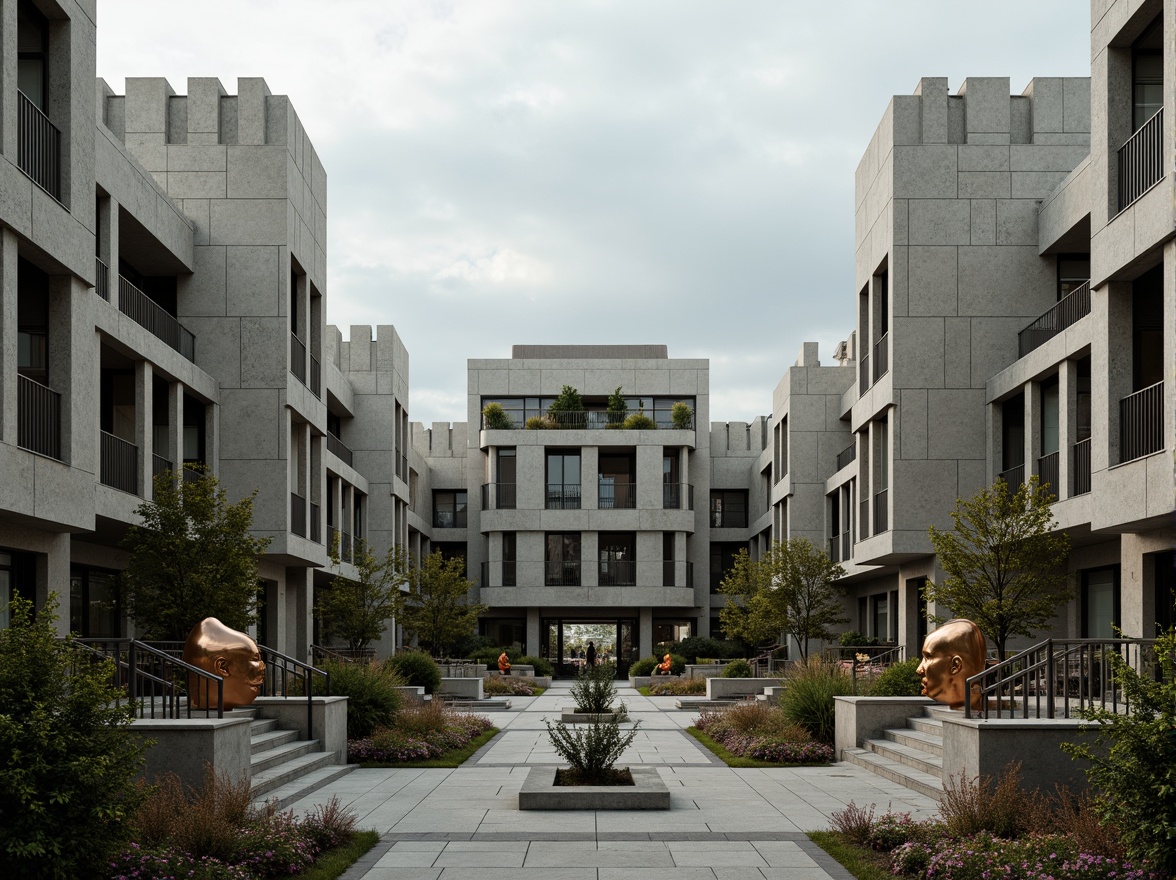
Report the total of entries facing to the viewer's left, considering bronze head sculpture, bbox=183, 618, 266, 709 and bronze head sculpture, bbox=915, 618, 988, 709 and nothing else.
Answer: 1

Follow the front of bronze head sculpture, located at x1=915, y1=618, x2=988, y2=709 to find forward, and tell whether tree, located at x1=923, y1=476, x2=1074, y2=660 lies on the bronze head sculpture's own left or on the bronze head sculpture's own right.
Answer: on the bronze head sculpture's own right

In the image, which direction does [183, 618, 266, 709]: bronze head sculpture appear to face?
to the viewer's right

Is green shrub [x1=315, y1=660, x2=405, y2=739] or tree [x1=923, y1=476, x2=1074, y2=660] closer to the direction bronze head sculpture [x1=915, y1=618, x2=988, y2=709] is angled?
the green shrub

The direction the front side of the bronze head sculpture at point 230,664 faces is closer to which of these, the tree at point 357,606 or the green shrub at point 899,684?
the green shrub

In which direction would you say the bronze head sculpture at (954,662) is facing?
to the viewer's left

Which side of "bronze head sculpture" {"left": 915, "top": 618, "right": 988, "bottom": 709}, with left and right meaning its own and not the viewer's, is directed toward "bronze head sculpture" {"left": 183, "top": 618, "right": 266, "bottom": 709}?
front

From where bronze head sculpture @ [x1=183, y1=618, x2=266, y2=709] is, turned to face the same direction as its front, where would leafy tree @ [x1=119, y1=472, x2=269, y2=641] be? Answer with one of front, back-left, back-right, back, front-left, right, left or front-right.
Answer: left
